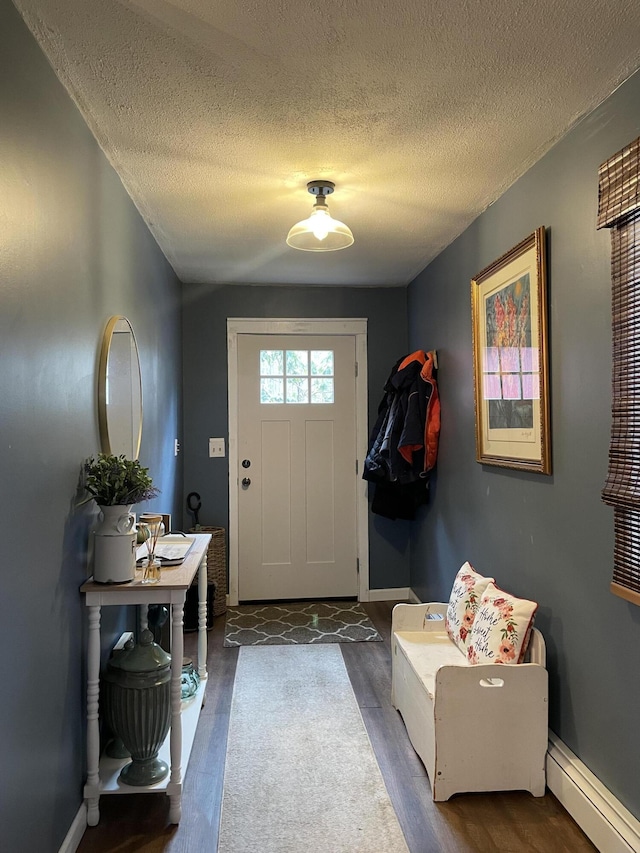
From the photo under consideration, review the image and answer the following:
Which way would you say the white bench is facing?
to the viewer's left

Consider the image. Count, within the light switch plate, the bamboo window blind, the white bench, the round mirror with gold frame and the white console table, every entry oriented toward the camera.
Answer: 1

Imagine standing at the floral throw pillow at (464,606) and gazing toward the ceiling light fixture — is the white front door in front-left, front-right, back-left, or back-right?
front-right

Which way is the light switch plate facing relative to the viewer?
toward the camera

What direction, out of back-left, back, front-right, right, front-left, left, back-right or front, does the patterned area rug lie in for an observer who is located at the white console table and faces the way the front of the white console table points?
front-left

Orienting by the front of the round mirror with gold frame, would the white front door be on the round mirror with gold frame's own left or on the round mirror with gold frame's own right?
on the round mirror with gold frame's own left

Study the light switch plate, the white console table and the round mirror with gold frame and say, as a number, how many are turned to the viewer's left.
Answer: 0

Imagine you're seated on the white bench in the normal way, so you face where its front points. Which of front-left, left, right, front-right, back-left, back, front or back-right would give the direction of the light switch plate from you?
front-right

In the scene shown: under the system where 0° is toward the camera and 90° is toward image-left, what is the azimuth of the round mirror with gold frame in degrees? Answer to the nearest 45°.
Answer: approximately 270°

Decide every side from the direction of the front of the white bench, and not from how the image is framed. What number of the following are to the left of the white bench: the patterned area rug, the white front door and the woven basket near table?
0

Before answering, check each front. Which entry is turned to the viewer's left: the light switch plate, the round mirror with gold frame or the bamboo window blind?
the bamboo window blind

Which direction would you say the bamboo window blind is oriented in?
to the viewer's left

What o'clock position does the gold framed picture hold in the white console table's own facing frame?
The gold framed picture is roughly at 12 o'clock from the white console table.

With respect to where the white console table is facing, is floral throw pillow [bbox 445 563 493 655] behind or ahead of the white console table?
ahead

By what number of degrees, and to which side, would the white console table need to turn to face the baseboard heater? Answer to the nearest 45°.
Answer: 0° — it already faces it

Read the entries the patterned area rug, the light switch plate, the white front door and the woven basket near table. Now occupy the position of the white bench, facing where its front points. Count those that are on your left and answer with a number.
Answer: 0

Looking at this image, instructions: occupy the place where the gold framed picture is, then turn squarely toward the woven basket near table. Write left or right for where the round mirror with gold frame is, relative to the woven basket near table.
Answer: left

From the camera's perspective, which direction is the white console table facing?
to the viewer's right
